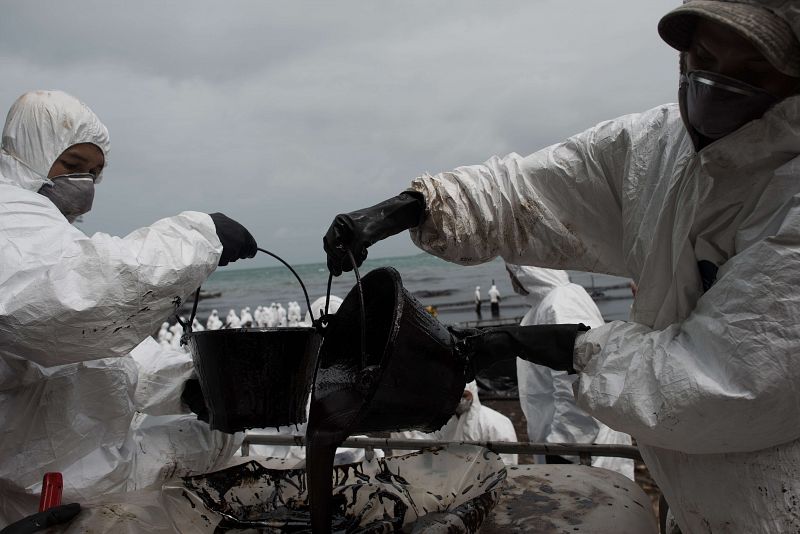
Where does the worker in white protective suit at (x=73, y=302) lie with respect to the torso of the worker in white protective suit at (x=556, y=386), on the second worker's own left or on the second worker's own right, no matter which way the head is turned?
on the second worker's own left

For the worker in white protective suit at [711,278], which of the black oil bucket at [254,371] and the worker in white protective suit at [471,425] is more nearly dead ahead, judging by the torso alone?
the black oil bucket

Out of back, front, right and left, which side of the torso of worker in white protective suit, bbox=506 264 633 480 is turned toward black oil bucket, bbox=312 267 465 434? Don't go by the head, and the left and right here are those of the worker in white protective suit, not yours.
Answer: left

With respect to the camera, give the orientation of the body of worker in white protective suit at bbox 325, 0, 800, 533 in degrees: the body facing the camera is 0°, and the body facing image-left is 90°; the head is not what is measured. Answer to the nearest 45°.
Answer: approximately 45°

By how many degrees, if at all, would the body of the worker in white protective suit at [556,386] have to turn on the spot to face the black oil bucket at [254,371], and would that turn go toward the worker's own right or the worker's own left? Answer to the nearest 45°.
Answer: approximately 90° to the worker's own left

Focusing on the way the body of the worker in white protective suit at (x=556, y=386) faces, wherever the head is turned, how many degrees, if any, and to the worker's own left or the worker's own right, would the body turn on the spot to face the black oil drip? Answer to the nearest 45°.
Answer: approximately 90° to the worker's own left
